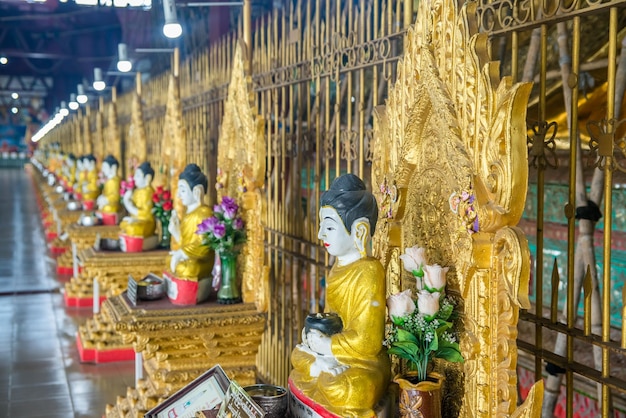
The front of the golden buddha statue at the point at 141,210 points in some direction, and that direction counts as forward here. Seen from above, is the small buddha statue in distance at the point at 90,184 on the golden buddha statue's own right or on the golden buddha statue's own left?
on the golden buddha statue's own right

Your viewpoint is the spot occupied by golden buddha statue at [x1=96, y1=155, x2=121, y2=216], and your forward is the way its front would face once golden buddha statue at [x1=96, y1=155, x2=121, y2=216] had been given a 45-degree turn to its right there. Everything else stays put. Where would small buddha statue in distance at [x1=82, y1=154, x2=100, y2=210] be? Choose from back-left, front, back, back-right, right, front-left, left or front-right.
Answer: front-right

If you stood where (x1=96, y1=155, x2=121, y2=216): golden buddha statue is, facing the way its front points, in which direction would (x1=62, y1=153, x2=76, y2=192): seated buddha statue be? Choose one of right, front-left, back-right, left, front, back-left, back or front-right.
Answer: right

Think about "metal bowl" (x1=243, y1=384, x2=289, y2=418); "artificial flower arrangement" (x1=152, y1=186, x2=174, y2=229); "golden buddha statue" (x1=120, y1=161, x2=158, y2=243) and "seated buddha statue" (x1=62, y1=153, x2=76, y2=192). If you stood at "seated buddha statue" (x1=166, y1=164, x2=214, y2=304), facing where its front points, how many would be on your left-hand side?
1

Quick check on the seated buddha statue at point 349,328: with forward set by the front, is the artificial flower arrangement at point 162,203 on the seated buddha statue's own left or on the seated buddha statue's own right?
on the seated buddha statue's own right

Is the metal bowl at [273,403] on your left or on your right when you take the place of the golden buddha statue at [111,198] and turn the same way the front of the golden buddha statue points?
on your left

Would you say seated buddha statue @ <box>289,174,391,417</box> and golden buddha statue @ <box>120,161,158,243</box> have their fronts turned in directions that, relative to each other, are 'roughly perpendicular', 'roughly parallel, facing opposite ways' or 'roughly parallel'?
roughly parallel

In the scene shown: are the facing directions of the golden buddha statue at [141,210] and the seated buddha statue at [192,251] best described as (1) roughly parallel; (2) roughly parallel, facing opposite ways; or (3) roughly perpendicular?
roughly parallel

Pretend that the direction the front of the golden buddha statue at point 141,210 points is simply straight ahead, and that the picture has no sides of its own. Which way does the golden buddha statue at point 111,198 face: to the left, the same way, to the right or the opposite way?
the same way

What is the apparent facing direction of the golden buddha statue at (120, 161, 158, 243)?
to the viewer's left

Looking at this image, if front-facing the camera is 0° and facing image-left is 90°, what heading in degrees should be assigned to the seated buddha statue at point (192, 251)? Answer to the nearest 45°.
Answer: approximately 90°

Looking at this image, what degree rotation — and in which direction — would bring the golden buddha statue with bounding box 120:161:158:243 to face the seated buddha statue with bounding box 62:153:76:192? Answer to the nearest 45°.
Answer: approximately 90° to its right

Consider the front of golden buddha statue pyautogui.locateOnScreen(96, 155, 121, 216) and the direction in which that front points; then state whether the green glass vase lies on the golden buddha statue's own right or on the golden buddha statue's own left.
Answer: on the golden buddha statue's own left
